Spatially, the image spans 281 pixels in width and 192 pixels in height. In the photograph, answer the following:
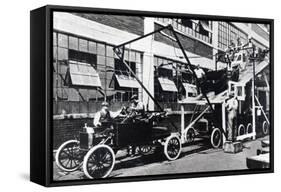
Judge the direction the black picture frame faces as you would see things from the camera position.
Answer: facing the viewer and to the right of the viewer
